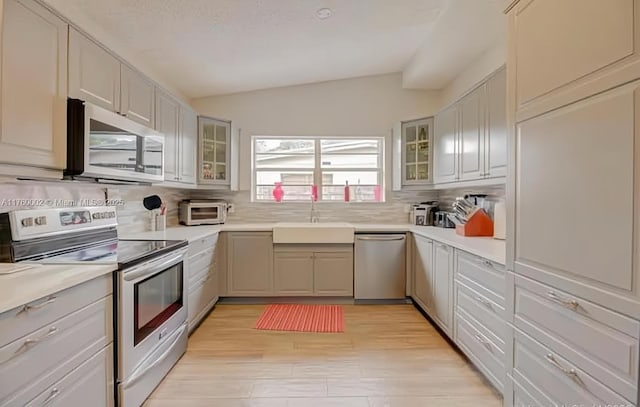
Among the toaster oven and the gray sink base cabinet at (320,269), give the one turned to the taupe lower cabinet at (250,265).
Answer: the toaster oven

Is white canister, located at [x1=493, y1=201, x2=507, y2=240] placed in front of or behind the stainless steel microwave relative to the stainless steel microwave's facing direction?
in front

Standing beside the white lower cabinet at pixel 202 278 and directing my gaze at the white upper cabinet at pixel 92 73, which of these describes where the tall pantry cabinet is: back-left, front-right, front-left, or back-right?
front-left

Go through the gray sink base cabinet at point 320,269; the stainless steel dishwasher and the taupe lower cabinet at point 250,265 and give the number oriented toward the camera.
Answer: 3

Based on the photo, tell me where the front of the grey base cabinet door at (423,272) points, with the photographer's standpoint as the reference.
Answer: facing the viewer and to the left of the viewer

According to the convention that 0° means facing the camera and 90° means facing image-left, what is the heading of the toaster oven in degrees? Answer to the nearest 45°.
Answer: approximately 315°

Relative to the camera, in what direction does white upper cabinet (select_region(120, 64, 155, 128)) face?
facing the viewer and to the right of the viewer

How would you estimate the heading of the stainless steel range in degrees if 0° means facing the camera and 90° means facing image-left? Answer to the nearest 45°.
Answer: approximately 315°

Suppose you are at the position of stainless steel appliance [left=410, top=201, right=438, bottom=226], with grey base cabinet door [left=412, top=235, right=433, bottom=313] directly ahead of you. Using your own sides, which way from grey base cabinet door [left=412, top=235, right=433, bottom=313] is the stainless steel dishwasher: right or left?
right

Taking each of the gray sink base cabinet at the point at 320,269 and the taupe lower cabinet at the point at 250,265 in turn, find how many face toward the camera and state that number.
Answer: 2

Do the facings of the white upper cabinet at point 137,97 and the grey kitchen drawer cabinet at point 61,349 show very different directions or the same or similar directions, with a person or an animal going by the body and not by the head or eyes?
same or similar directions

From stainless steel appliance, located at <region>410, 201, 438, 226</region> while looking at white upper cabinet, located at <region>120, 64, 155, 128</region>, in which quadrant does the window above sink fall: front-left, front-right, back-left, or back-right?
front-right

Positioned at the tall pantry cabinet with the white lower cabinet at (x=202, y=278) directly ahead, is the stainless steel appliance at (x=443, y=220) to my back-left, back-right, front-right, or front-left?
front-right

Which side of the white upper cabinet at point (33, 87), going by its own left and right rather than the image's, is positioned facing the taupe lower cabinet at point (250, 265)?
left

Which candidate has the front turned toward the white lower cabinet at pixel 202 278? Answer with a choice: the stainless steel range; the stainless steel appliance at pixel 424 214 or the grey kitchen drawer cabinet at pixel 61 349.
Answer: the stainless steel appliance

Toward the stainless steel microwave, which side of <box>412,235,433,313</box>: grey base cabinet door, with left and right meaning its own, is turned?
front

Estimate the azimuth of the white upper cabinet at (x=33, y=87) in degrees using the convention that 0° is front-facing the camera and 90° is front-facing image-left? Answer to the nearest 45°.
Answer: approximately 315°
